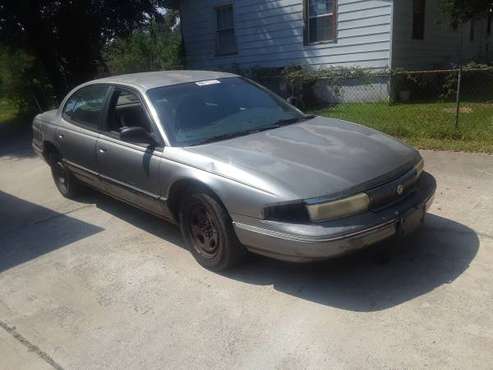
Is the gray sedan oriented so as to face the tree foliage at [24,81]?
no

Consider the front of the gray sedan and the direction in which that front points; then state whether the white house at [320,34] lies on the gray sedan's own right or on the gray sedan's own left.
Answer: on the gray sedan's own left

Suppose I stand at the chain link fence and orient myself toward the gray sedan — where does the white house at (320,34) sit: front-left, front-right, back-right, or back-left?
back-right

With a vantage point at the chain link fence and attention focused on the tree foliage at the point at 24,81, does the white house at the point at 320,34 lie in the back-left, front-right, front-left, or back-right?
front-right

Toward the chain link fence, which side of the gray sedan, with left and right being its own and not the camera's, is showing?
left

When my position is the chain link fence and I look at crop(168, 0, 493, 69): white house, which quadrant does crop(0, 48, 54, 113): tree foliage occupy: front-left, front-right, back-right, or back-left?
front-left

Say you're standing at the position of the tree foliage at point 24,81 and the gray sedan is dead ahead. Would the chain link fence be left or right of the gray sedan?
left

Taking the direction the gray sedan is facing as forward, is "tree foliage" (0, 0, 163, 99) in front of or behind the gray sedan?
behind

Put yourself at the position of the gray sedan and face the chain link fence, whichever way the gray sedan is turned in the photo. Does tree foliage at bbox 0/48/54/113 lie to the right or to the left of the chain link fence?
left

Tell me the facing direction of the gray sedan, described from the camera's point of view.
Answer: facing the viewer and to the right of the viewer
